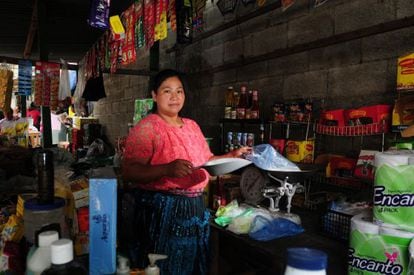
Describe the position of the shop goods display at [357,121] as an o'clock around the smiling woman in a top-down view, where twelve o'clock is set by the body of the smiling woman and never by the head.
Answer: The shop goods display is roughly at 10 o'clock from the smiling woman.

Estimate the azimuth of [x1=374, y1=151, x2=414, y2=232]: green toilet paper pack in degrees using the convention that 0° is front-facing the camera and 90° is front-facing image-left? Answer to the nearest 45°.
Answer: approximately 0°

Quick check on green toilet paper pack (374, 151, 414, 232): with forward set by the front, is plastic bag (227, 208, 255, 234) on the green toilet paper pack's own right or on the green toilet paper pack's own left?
on the green toilet paper pack's own right

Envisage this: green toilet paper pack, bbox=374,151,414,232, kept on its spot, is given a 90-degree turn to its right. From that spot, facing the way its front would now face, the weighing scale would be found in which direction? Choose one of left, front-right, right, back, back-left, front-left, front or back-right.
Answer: front-right

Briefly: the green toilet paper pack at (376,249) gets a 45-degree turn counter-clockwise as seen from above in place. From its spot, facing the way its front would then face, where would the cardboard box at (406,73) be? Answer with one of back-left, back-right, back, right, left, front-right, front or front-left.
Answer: back-left

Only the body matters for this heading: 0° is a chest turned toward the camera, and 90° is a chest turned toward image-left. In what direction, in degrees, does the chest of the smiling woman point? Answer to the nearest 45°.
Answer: approximately 315°

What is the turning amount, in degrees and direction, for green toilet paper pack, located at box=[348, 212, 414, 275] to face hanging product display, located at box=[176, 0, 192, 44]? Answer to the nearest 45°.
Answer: approximately 135° to its right
